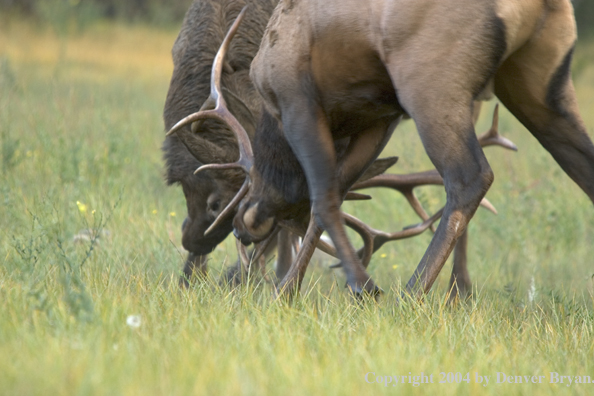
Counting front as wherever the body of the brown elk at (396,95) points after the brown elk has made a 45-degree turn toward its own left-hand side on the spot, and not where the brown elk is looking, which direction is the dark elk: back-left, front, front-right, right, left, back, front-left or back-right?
right

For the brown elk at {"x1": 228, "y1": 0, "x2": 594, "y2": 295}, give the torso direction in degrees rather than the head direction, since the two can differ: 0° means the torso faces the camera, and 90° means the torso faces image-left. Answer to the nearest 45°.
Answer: approximately 90°
